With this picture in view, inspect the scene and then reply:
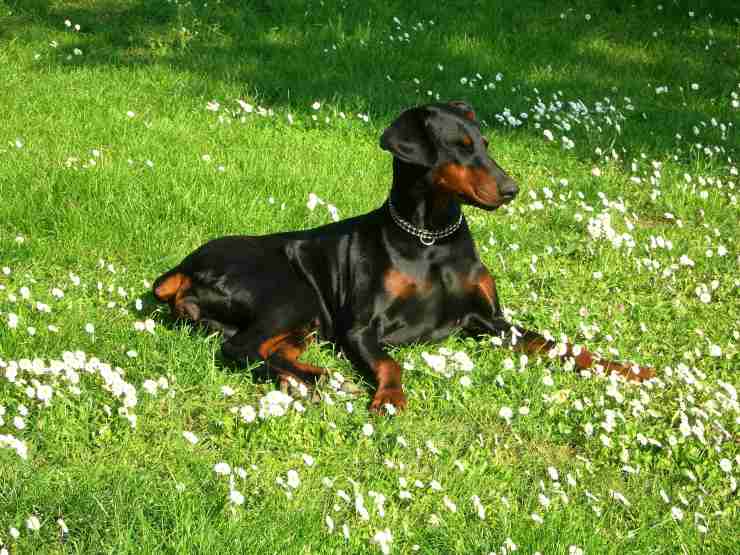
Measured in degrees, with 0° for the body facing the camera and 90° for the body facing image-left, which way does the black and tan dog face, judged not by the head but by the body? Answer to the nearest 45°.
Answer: approximately 315°
